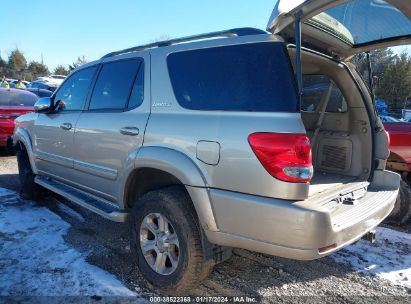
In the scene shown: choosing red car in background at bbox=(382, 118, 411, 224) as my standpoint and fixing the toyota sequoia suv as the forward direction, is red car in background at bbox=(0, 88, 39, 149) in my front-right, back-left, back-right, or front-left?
front-right

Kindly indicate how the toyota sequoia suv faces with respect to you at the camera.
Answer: facing away from the viewer and to the left of the viewer

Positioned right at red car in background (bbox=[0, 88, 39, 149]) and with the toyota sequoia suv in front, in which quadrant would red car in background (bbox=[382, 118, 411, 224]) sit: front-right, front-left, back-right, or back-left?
front-left

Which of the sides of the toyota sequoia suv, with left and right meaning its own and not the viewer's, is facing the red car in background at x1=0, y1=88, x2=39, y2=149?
front

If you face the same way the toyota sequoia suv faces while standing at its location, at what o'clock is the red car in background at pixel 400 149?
The red car in background is roughly at 3 o'clock from the toyota sequoia suv.
